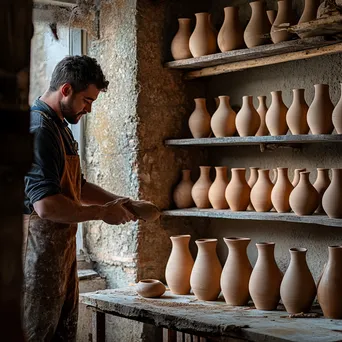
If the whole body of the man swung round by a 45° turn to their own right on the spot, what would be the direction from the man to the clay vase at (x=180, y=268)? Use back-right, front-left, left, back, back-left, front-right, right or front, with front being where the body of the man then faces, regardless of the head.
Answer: left

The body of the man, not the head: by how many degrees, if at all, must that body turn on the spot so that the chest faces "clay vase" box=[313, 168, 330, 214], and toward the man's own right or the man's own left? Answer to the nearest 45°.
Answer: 0° — they already face it

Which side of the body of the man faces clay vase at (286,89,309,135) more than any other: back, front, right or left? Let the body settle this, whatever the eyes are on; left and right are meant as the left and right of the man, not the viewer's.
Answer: front

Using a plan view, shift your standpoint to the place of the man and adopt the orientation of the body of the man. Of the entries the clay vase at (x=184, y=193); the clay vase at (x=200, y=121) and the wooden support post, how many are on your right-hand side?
1

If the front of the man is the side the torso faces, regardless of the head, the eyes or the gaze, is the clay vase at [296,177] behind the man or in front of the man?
in front

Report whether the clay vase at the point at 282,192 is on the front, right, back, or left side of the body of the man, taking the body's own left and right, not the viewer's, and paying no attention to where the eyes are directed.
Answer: front

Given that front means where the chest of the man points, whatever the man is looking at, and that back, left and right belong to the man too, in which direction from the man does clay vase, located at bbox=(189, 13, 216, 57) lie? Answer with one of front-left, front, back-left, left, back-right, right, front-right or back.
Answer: front-left

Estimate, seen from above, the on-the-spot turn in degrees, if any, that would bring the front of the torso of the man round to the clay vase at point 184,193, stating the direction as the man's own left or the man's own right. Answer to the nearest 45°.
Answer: approximately 45° to the man's own left

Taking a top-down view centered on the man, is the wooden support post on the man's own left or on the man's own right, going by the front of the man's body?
on the man's own right

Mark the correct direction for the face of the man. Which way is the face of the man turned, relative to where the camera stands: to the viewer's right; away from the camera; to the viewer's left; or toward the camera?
to the viewer's right

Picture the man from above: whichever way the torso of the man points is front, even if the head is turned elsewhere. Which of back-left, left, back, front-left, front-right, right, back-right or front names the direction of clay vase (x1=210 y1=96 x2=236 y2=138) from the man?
front-left

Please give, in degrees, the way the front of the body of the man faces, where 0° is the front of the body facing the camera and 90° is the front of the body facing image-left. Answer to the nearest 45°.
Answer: approximately 270°

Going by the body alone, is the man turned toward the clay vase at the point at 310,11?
yes

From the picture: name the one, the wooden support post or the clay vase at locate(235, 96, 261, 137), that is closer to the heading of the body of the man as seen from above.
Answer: the clay vase

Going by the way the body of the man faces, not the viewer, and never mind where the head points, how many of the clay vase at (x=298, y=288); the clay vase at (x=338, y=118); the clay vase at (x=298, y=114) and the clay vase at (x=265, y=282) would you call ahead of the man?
4
